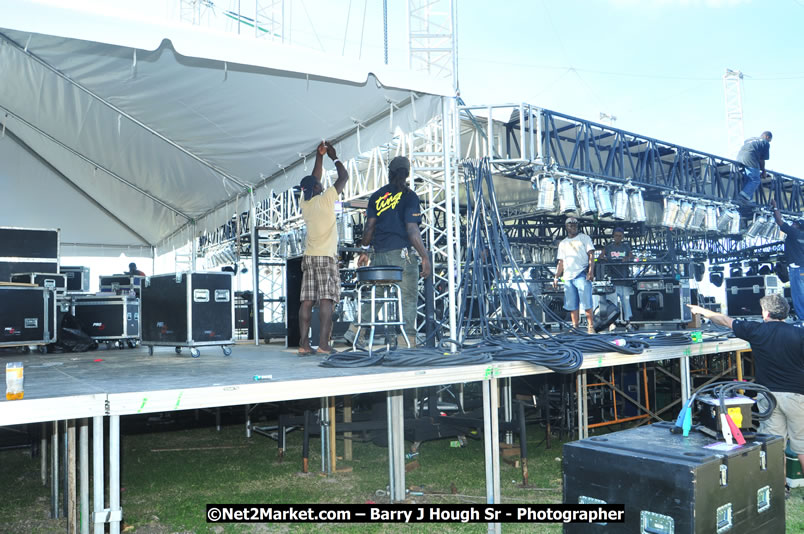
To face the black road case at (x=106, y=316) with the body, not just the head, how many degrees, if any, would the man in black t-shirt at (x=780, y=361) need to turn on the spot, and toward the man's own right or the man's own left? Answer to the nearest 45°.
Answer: approximately 45° to the man's own left

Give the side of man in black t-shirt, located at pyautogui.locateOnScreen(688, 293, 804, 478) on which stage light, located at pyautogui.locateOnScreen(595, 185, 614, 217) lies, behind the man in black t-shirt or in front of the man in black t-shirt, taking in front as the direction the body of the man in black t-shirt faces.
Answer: in front

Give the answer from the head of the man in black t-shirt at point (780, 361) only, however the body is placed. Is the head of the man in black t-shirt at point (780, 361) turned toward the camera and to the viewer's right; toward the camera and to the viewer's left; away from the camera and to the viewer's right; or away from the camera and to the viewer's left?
away from the camera and to the viewer's left

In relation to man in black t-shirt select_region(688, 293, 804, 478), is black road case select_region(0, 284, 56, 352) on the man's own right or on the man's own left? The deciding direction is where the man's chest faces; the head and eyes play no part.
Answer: on the man's own left

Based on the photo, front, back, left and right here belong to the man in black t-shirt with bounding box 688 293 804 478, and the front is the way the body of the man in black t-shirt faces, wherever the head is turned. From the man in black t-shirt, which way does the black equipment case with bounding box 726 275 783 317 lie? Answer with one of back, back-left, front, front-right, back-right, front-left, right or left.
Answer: front-right

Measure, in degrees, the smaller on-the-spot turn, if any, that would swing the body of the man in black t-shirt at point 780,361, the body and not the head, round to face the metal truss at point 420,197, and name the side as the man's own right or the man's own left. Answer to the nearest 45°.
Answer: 0° — they already face it

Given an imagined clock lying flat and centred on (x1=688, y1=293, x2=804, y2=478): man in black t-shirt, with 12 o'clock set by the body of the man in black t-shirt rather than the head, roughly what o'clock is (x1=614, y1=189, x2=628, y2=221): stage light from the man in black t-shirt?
The stage light is roughly at 11 o'clock from the man in black t-shirt.

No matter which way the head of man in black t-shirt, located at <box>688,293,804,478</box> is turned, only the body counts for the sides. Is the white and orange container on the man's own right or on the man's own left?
on the man's own left

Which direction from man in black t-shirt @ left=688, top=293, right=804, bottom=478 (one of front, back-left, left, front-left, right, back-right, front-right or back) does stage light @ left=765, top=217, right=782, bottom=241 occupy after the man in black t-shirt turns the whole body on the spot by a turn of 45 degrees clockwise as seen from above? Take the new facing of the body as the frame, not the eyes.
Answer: front

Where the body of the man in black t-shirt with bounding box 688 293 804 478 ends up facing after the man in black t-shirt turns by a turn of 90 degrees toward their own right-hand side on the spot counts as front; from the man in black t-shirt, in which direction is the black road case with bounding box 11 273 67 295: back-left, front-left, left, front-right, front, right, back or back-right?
back-left

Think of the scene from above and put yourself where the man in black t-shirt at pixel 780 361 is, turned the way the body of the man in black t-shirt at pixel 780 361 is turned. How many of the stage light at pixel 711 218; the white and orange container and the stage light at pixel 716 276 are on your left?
1

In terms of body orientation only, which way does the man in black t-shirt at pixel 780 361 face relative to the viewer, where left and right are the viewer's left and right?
facing away from the viewer and to the left of the viewer

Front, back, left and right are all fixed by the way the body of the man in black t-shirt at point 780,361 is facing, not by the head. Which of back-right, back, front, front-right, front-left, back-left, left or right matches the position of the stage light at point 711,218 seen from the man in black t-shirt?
front-right

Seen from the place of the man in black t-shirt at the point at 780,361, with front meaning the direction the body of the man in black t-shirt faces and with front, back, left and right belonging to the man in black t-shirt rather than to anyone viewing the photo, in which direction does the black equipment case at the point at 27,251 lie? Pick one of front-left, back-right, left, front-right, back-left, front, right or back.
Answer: front-left

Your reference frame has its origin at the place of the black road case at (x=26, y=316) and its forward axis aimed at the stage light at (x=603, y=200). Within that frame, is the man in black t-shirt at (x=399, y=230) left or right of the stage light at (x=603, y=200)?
right

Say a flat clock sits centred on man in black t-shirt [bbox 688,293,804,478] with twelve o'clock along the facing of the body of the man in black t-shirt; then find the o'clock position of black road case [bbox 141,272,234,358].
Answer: The black road case is roughly at 10 o'clock from the man in black t-shirt.

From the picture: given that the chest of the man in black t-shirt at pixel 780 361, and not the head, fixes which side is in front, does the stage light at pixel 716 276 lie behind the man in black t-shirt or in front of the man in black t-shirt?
in front
